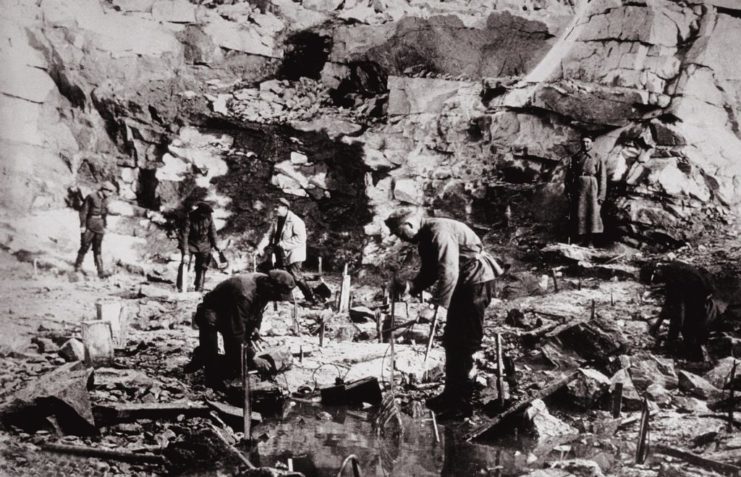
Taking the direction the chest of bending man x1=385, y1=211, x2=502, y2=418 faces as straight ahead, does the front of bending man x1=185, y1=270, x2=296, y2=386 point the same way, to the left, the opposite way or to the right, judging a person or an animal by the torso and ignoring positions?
the opposite way

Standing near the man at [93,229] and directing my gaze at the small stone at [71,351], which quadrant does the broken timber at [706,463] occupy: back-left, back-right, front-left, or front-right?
front-left

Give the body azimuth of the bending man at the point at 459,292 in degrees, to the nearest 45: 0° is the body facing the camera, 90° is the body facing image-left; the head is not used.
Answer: approximately 90°

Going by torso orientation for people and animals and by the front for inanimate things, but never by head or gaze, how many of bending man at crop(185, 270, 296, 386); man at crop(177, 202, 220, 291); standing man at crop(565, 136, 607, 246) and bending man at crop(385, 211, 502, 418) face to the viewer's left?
1

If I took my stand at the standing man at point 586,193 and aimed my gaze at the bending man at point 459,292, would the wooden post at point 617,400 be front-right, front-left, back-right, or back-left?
front-left

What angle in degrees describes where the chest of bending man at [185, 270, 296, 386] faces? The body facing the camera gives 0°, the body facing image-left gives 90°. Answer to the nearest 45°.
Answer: approximately 270°

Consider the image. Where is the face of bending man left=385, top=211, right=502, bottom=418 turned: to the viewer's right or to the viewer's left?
to the viewer's left

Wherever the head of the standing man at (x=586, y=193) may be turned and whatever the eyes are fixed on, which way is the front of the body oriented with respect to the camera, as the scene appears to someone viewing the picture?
toward the camera

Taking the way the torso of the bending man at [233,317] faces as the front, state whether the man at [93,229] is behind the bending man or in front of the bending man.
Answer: behind

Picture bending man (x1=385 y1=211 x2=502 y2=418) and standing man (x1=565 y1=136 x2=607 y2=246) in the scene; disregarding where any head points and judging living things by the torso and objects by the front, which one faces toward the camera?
the standing man

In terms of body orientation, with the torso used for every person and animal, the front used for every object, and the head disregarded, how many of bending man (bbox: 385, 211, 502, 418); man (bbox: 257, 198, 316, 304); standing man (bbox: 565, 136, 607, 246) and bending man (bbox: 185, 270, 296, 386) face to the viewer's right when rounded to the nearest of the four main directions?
1

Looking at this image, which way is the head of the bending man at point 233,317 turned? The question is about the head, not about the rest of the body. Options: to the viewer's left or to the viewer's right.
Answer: to the viewer's right

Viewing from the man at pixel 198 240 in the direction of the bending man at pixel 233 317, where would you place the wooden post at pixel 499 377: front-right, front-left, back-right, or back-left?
front-left
